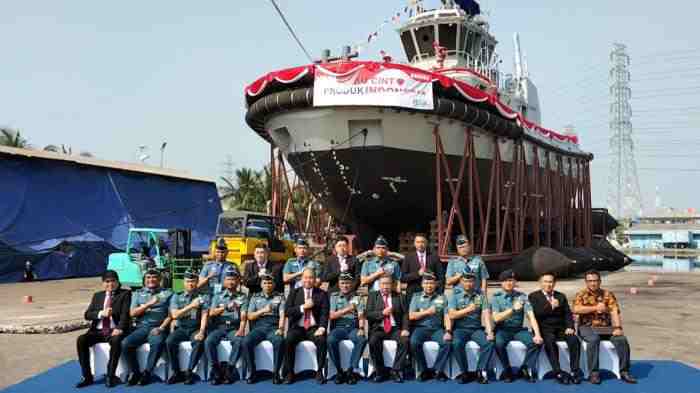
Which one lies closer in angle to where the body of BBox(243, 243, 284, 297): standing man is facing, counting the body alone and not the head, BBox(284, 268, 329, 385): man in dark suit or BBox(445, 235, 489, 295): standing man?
the man in dark suit

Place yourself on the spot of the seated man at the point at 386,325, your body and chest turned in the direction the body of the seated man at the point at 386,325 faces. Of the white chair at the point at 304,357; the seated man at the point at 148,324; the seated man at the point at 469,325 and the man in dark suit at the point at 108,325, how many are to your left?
1

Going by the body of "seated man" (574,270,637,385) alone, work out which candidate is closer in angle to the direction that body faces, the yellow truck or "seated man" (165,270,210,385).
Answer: the seated man

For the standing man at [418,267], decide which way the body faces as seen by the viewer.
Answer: toward the camera

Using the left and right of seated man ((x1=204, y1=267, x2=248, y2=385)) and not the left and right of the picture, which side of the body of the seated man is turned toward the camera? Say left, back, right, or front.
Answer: front

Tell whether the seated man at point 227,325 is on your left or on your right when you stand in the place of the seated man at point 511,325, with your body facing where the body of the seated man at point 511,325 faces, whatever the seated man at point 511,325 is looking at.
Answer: on your right

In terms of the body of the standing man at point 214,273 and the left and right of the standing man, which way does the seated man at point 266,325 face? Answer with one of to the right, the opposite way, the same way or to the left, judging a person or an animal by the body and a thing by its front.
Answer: the same way

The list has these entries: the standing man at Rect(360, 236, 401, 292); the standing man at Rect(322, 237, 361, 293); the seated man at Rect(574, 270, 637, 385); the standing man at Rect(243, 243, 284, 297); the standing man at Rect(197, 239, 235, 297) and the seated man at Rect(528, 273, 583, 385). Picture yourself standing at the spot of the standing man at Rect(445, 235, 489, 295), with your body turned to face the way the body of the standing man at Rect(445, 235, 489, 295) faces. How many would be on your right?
4

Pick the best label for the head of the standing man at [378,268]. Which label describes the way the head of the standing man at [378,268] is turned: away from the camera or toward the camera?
toward the camera

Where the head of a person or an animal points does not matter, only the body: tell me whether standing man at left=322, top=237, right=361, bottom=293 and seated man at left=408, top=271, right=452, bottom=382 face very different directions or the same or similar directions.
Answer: same or similar directions

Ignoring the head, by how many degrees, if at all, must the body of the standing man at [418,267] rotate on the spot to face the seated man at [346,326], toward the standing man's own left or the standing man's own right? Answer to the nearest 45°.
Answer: approximately 45° to the standing man's own right

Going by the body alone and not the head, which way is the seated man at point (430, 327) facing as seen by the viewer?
toward the camera

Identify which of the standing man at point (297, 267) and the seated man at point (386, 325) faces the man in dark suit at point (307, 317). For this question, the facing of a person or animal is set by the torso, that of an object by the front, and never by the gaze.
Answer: the standing man
